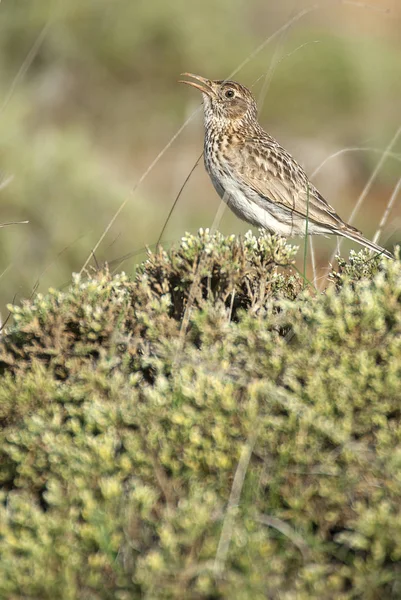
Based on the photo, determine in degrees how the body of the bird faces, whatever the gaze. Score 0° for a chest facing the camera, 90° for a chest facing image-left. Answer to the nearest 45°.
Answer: approximately 90°
